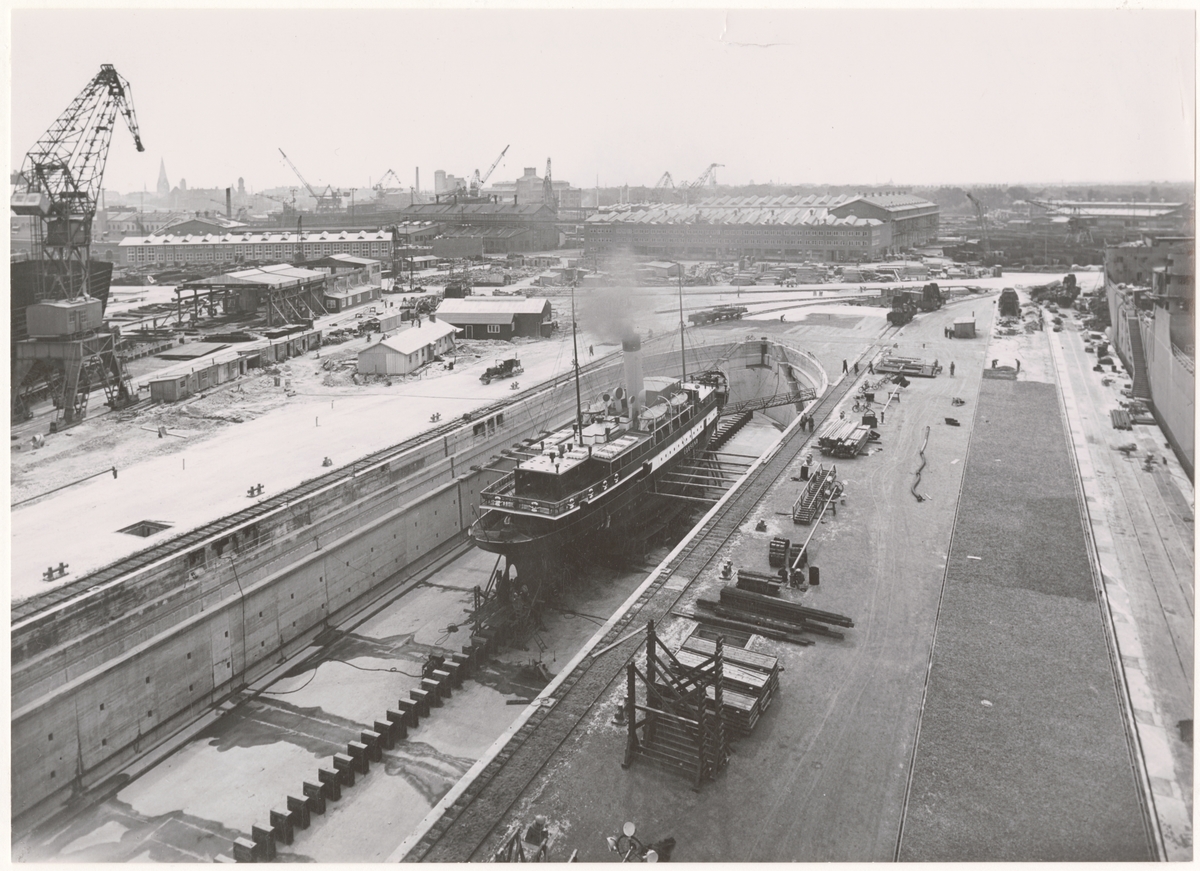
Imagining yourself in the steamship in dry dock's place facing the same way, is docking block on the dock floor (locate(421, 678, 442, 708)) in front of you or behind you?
behind

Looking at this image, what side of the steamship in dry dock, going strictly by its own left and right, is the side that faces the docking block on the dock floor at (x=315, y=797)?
back

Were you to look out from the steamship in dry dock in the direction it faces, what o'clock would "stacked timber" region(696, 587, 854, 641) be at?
The stacked timber is roughly at 4 o'clock from the steamship in dry dock.

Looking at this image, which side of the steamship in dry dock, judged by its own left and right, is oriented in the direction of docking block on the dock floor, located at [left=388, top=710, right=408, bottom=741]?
back

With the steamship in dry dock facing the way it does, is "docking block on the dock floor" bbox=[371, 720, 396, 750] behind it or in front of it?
behind

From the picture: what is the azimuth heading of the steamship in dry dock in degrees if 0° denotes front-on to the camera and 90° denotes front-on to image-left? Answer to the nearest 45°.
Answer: approximately 225°

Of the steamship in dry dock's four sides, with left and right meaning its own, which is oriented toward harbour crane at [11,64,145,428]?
left

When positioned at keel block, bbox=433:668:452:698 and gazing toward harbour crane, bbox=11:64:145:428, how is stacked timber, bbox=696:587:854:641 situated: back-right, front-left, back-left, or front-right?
back-right

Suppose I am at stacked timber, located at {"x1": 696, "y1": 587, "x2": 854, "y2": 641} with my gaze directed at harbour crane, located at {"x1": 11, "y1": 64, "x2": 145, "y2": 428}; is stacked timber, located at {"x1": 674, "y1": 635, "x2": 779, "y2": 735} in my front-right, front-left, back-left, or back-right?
back-left

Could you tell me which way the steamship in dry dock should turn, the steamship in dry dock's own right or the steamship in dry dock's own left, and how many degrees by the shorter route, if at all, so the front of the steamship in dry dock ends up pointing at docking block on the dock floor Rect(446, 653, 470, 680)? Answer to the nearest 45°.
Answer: approximately 180°

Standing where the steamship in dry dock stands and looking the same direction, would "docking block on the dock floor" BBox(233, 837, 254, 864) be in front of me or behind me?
behind

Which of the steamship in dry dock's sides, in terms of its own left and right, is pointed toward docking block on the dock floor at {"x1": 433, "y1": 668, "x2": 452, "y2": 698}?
back

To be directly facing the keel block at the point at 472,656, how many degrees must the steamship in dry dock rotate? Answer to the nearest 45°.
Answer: approximately 180°
